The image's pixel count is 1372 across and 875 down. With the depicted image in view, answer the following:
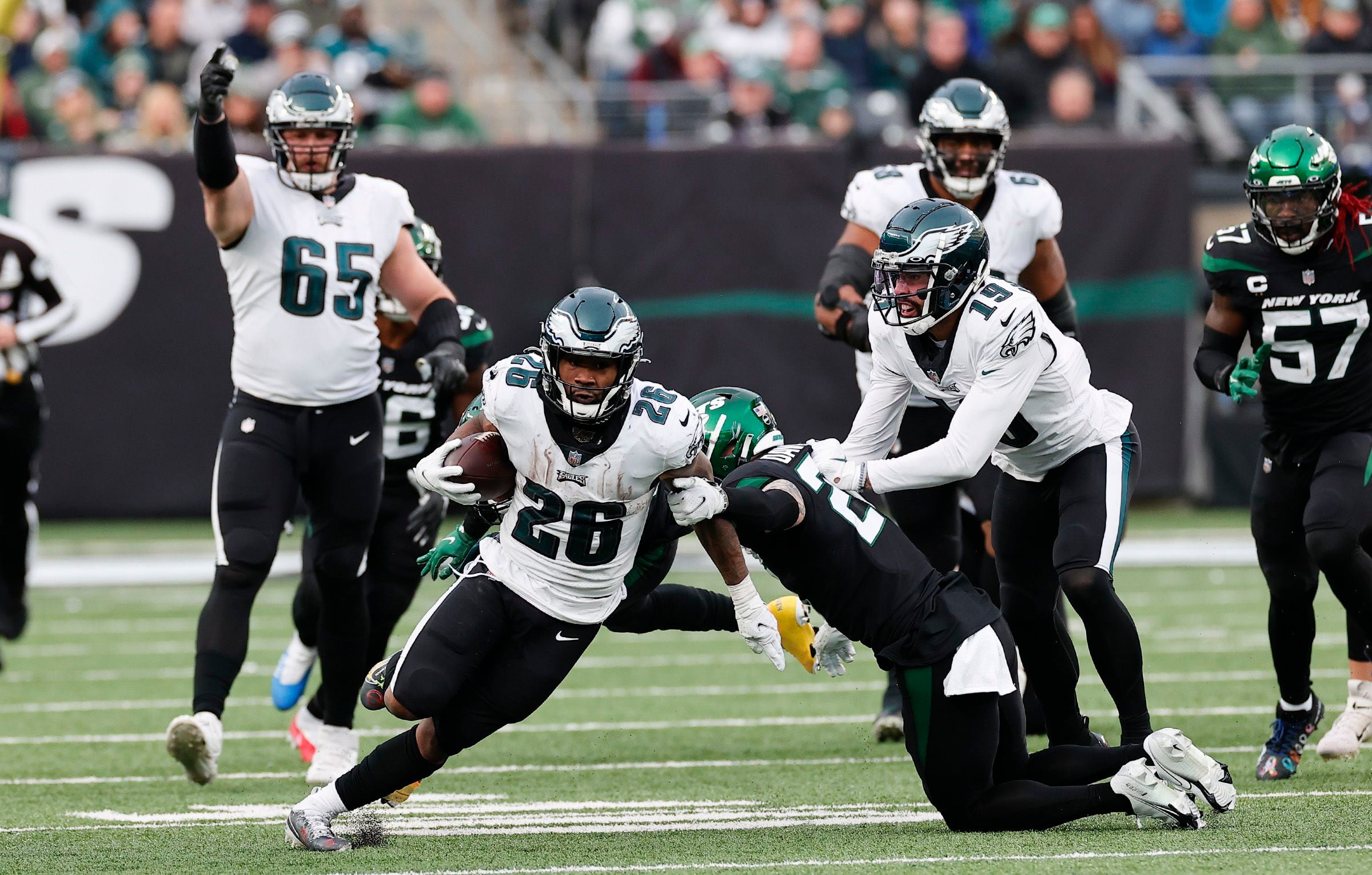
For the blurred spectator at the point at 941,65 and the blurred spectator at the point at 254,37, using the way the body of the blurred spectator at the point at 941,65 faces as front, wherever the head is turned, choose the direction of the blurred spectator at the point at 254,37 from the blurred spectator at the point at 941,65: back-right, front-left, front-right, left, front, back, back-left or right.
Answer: right

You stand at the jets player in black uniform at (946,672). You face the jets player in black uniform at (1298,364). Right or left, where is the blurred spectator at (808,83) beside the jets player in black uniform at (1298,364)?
left

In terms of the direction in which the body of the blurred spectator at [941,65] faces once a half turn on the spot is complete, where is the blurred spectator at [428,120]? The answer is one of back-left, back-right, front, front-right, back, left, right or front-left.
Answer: left

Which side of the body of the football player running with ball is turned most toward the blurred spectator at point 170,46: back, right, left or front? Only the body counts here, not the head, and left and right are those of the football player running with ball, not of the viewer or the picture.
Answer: back

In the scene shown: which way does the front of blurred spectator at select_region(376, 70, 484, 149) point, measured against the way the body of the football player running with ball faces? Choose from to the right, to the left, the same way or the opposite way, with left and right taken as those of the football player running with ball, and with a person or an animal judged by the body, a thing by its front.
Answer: the same way

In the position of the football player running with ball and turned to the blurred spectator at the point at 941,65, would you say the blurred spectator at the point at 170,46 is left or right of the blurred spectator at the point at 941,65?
left

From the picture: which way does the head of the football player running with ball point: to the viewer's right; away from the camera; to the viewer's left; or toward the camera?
toward the camera

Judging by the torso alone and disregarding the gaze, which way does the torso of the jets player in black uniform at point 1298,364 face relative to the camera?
toward the camera

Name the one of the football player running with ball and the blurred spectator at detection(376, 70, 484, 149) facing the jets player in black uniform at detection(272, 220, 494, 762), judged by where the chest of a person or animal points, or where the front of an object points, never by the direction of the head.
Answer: the blurred spectator

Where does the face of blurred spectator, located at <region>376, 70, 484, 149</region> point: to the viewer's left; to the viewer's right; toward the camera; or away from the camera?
toward the camera

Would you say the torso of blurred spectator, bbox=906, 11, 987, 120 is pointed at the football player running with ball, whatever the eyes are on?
yes

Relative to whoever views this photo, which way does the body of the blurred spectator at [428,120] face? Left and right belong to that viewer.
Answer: facing the viewer

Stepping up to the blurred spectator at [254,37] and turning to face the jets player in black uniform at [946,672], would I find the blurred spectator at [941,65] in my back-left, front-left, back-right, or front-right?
front-left

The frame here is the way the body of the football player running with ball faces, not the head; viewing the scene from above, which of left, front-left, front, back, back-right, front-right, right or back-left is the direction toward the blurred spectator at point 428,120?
back
